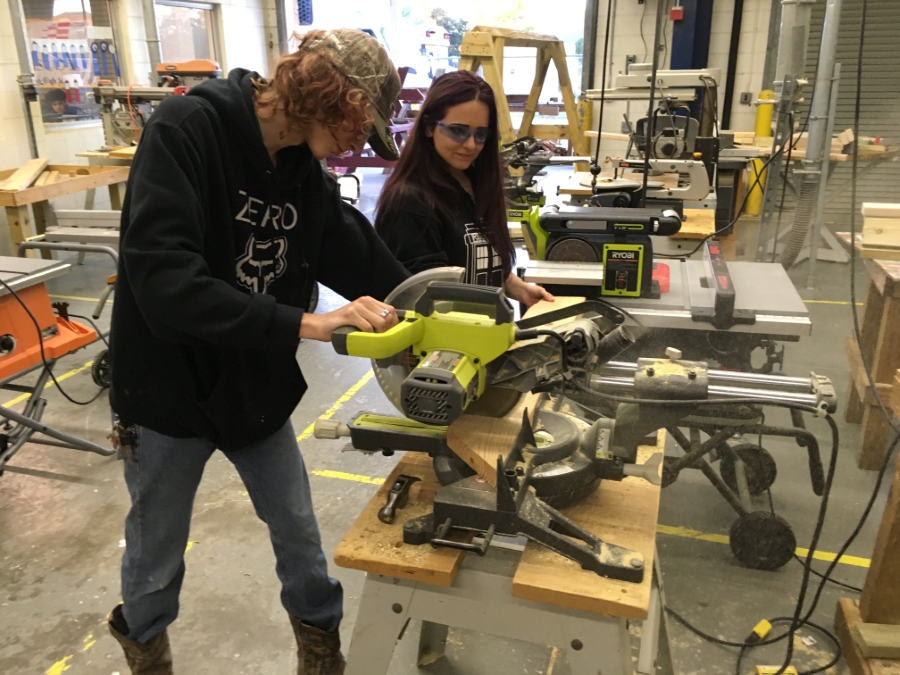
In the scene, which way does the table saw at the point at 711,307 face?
toward the camera

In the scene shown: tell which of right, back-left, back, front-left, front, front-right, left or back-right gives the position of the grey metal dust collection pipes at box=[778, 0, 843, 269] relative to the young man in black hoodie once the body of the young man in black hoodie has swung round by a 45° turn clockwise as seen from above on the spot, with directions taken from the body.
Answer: back-left

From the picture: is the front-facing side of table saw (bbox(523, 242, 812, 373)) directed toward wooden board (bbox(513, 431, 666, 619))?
yes

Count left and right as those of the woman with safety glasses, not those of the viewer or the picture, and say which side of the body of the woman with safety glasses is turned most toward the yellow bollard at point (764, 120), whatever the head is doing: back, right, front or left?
left

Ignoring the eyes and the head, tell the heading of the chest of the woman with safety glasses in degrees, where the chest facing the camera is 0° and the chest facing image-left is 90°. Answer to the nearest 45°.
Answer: approximately 315°

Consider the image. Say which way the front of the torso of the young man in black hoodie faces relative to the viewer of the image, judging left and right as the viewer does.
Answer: facing the viewer and to the right of the viewer

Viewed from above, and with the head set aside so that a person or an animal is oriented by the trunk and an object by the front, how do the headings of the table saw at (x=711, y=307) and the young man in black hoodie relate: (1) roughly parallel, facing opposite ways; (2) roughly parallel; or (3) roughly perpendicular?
roughly perpendicular

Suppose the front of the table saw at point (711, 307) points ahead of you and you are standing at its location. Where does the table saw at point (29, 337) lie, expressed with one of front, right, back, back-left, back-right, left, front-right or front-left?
right

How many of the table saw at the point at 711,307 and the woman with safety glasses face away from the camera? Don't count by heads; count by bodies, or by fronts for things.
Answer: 0

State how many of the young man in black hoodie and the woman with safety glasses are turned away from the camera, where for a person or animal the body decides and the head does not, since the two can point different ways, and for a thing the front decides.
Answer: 0

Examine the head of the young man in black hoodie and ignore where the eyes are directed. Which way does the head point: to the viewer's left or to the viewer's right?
to the viewer's right

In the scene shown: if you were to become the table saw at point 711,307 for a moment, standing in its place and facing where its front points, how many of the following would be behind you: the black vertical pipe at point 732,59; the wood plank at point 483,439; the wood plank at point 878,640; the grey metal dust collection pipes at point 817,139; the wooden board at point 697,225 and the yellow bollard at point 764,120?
4

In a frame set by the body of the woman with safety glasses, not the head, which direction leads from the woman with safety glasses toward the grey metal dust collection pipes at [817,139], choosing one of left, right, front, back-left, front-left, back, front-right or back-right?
left
